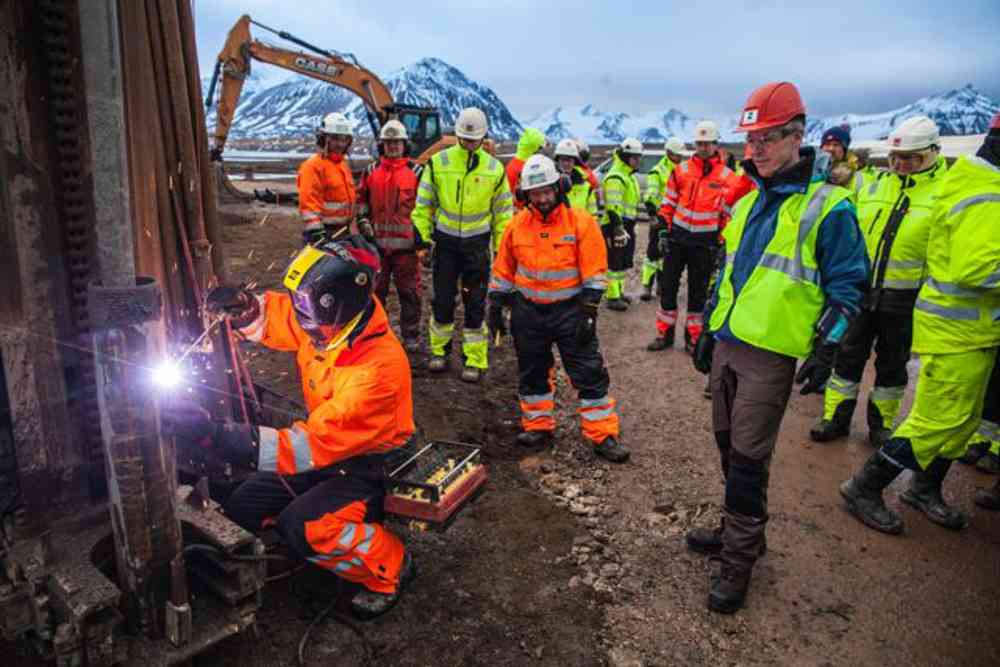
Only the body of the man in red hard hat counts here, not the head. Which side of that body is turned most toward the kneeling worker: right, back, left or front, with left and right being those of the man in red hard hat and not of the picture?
front

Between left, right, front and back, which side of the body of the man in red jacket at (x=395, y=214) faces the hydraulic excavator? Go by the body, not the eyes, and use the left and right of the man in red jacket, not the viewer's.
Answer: back

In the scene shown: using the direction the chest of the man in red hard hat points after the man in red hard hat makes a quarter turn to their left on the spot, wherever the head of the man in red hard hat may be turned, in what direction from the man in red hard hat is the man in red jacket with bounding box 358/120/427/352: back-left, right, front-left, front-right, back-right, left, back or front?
back

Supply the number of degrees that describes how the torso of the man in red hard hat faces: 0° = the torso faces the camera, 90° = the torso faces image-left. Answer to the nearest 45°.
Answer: approximately 45°

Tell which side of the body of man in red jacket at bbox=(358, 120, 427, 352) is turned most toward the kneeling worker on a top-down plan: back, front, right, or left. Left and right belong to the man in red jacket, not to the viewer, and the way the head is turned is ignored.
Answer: front

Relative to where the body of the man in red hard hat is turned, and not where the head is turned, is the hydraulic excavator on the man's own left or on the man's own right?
on the man's own right
